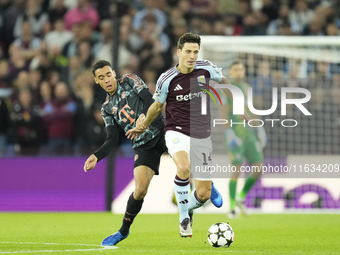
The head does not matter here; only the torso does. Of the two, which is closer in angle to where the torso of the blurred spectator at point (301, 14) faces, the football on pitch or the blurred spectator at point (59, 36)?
the football on pitch

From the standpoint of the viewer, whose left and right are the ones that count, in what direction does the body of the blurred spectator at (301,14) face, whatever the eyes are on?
facing the viewer

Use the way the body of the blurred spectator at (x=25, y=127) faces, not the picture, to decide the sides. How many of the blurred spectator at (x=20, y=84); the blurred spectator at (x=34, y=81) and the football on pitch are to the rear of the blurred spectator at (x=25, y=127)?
2

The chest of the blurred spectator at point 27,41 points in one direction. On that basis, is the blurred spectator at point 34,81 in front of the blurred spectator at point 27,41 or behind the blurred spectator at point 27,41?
in front

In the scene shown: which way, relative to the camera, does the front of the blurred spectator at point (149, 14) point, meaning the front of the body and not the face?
toward the camera

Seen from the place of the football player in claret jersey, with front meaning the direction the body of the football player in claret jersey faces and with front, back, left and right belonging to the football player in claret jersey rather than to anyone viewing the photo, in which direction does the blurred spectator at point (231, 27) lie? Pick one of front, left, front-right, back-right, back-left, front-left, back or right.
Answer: back

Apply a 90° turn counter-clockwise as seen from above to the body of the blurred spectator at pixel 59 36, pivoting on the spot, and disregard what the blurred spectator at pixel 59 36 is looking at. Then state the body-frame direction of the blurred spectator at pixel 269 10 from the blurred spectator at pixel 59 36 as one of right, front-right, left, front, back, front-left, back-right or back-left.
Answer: front

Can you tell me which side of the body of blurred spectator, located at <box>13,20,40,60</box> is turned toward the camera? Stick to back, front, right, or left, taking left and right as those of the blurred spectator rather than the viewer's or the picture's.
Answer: front

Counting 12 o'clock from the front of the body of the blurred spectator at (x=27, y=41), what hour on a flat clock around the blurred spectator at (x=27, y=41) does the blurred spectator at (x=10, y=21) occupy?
the blurred spectator at (x=10, y=21) is roughly at 5 o'clock from the blurred spectator at (x=27, y=41).

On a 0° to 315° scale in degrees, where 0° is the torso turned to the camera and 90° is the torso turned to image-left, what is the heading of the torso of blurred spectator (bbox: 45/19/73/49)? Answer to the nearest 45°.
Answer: approximately 0°

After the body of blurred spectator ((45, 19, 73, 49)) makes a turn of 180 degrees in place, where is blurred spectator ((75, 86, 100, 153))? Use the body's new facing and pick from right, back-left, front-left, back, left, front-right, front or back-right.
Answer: back

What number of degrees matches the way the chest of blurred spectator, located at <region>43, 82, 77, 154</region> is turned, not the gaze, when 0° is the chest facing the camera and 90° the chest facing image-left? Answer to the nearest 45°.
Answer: approximately 0°

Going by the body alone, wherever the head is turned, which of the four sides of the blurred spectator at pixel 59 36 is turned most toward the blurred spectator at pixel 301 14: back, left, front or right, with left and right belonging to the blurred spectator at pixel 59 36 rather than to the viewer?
left
